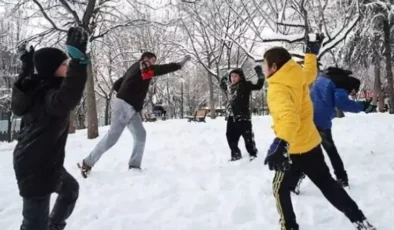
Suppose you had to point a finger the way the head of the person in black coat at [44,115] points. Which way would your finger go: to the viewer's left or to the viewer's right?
to the viewer's right

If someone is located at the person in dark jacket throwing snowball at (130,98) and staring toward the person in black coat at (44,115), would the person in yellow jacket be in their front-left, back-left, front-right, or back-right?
front-left

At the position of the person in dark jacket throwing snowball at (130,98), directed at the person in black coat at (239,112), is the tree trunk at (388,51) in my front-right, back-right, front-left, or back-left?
front-left

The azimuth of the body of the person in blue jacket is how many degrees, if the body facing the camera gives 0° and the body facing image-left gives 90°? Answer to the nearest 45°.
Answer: approximately 270°

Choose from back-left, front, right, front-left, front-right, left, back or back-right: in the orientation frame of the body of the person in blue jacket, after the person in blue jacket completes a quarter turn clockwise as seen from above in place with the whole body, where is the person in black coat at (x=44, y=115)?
front-right

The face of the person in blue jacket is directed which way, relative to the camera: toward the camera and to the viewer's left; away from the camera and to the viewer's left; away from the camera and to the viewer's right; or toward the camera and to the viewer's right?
away from the camera and to the viewer's right

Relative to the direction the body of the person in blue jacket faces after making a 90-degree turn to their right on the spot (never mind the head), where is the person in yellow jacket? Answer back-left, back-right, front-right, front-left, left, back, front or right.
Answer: front
